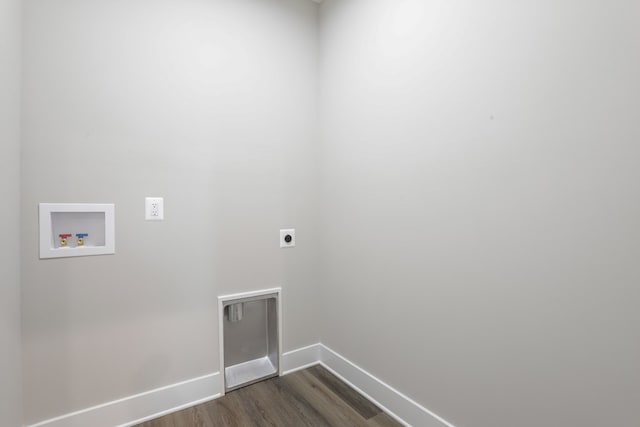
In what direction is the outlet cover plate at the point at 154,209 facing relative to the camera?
toward the camera

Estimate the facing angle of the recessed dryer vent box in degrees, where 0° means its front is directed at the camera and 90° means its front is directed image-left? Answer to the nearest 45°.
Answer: approximately 315°

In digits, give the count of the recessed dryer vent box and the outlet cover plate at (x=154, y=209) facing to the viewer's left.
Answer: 0

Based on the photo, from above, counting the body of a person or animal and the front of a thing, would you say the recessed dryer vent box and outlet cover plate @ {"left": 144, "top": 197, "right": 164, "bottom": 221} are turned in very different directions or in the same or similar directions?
same or similar directions

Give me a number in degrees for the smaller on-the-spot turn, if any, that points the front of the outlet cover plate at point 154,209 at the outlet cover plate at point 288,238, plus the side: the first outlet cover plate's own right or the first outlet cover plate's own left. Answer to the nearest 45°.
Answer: approximately 90° to the first outlet cover plate's own left
